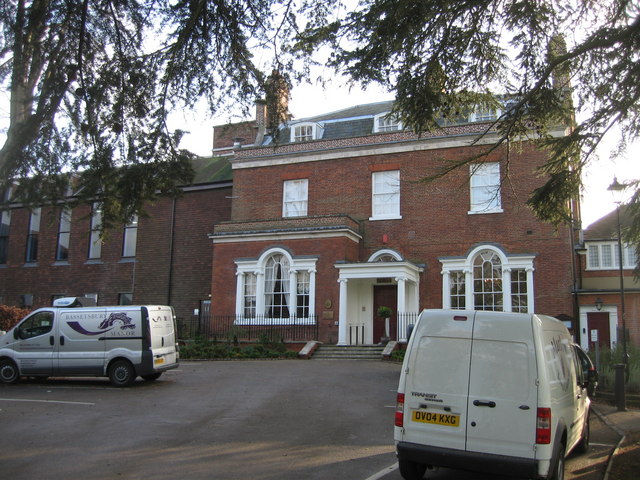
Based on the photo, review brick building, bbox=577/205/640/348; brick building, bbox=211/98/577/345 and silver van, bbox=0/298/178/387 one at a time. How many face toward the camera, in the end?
2

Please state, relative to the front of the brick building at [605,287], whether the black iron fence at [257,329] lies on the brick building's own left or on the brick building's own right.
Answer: on the brick building's own right

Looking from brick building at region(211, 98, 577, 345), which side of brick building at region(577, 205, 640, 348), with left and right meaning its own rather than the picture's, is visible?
right

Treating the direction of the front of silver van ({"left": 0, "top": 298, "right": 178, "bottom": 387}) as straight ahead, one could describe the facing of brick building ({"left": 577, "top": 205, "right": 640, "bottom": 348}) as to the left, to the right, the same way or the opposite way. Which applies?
to the left

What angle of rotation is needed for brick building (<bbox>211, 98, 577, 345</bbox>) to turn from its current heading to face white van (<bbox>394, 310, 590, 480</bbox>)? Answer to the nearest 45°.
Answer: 0° — it already faces it

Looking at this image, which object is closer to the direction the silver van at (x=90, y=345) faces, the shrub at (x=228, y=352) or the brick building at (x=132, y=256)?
the brick building

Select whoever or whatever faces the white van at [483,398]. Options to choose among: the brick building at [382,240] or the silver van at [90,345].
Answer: the brick building

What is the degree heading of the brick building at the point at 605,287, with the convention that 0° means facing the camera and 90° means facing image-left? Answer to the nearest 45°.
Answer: approximately 0°

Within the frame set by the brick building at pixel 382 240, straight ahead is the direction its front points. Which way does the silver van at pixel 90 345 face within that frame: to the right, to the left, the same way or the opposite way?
to the right

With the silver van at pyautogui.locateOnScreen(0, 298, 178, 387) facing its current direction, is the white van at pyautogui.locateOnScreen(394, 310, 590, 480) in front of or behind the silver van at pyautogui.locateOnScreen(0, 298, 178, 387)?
behind

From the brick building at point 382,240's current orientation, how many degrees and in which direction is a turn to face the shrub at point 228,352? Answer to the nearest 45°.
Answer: approximately 90° to its right

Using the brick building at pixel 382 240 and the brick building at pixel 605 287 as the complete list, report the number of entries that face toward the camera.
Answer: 2

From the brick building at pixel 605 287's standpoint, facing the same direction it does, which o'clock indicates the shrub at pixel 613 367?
The shrub is roughly at 12 o'clock from the brick building.

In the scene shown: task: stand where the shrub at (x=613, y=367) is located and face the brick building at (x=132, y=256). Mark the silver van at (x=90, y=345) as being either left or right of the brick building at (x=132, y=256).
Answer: left

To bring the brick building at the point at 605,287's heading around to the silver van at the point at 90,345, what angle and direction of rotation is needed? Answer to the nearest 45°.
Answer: approximately 45° to its right
